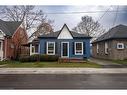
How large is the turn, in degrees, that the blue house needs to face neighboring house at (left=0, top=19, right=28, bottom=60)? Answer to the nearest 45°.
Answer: approximately 135° to its right

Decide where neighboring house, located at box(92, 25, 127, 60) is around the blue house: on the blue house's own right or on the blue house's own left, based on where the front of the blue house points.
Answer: on the blue house's own left

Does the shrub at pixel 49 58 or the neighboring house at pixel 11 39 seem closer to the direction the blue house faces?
the shrub

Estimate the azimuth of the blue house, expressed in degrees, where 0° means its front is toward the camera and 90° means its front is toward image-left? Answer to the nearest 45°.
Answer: approximately 0°

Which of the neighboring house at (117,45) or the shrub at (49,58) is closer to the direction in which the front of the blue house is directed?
the shrub
